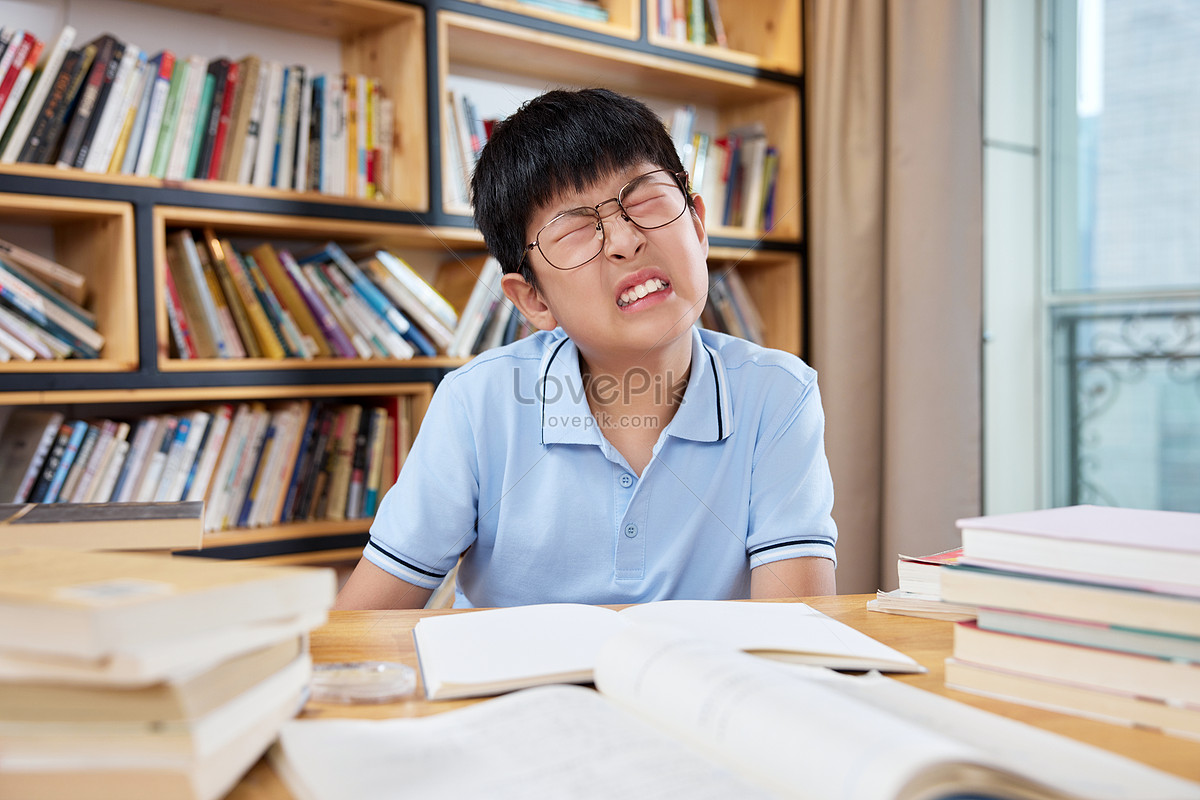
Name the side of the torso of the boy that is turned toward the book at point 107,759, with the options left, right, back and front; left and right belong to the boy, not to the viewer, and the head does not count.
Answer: front

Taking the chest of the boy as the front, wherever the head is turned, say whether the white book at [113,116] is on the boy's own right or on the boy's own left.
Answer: on the boy's own right

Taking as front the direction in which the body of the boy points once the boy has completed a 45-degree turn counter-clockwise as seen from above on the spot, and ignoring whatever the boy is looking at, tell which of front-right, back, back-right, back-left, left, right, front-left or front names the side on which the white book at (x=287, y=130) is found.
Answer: back

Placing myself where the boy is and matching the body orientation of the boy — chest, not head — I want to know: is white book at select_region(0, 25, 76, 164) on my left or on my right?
on my right

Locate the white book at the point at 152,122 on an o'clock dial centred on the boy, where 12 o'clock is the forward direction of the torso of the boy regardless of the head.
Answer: The white book is roughly at 4 o'clock from the boy.

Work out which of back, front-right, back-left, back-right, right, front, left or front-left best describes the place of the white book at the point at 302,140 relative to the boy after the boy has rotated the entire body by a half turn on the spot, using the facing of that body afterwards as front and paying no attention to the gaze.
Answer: front-left

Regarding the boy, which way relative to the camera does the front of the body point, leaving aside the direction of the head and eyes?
toward the camera

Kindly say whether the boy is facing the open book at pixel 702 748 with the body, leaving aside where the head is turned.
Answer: yes

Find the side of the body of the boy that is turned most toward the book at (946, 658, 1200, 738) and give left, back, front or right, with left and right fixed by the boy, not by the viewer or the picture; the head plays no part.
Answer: front

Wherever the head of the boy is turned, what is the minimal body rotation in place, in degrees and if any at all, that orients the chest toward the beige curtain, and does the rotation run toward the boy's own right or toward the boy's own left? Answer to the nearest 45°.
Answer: approximately 135° to the boy's own left

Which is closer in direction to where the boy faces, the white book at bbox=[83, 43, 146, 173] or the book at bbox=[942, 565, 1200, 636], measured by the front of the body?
the book

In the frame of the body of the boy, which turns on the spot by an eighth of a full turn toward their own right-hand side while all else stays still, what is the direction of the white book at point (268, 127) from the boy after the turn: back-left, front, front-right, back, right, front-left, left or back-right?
right

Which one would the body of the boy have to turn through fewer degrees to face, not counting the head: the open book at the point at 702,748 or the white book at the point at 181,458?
the open book
